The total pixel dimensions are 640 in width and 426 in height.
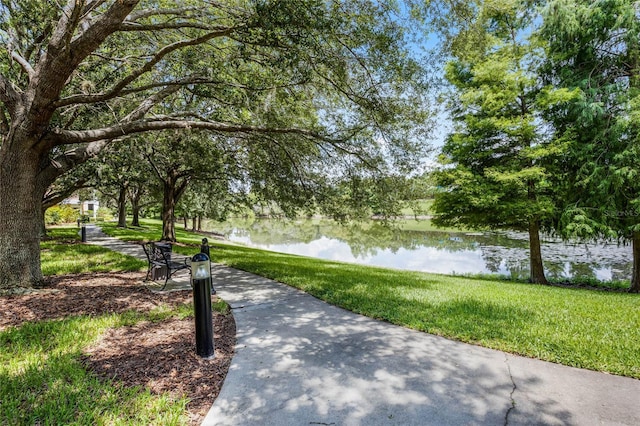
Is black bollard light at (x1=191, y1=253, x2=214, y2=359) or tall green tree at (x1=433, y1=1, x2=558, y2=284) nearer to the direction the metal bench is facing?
the tall green tree

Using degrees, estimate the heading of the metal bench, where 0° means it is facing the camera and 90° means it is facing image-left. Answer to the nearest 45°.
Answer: approximately 225°

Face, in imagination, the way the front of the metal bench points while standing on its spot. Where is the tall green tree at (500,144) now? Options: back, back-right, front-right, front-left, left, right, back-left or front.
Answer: front-right

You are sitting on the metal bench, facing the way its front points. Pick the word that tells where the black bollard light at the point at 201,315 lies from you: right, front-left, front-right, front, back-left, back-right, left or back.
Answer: back-right
